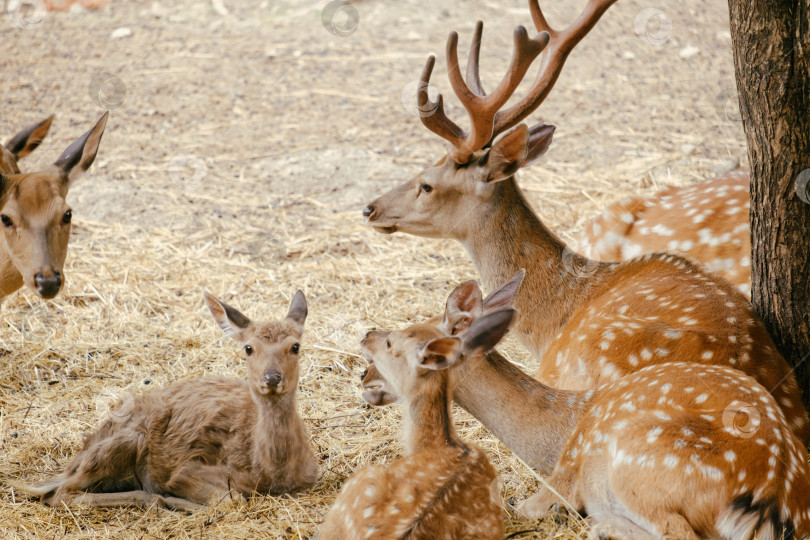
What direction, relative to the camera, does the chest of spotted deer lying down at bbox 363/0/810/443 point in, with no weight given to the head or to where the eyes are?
to the viewer's left

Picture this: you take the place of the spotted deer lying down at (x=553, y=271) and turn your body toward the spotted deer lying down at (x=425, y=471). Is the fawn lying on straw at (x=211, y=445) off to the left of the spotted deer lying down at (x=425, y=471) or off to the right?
right

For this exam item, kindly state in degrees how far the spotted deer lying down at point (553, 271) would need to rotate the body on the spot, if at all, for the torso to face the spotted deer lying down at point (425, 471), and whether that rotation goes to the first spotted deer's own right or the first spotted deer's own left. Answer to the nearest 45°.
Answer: approximately 90° to the first spotted deer's own left

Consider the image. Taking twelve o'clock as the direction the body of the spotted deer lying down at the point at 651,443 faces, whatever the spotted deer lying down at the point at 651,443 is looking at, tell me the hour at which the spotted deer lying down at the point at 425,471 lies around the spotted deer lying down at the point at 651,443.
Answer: the spotted deer lying down at the point at 425,471 is roughly at 10 o'clock from the spotted deer lying down at the point at 651,443.

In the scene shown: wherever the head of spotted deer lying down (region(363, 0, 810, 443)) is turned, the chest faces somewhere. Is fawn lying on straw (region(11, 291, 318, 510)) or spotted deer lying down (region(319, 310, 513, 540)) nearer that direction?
the fawn lying on straw

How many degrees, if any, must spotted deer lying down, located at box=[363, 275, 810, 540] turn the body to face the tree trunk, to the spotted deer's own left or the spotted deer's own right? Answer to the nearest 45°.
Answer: approximately 90° to the spotted deer's own right

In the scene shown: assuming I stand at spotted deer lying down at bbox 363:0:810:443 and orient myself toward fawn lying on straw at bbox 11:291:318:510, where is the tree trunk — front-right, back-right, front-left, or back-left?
back-right

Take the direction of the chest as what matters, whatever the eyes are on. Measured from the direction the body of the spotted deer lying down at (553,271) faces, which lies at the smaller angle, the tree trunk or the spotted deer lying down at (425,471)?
the spotted deer lying down

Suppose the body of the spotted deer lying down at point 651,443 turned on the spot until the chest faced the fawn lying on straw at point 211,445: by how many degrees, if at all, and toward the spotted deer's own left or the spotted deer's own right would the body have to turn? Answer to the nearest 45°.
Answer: approximately 45° to the spotted deer's own left

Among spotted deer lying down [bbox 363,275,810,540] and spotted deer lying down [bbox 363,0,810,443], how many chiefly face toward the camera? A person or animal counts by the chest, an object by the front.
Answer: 0

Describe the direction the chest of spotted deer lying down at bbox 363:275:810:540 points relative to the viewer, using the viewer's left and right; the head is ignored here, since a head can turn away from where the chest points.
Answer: facing away from the viewer and to the left of the viewer
